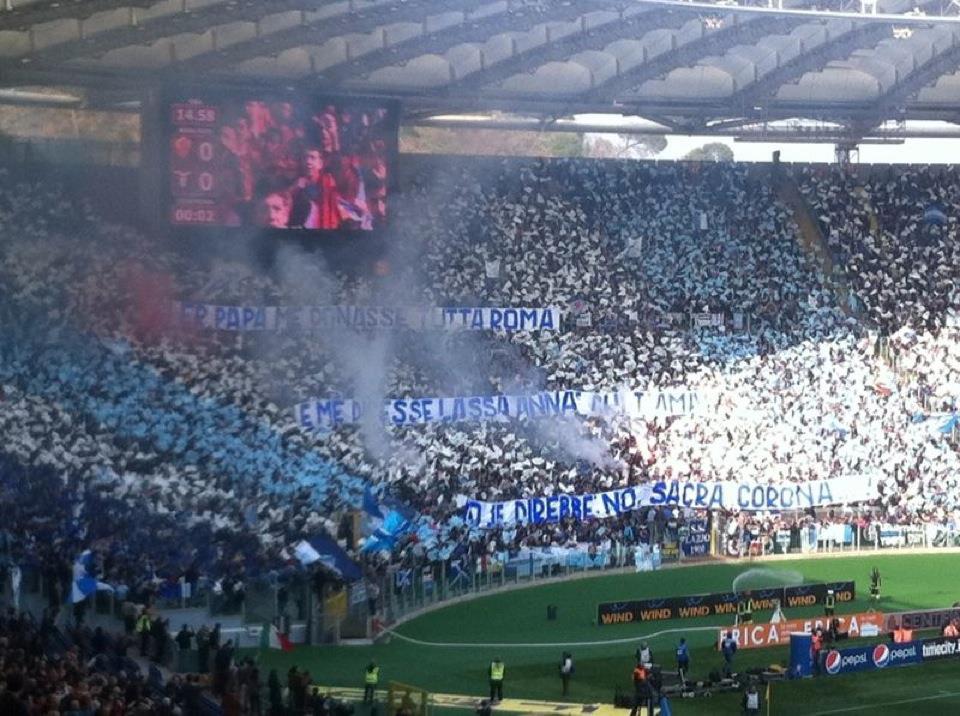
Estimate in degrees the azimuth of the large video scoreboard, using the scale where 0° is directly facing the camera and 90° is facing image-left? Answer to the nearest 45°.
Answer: approximately 0°

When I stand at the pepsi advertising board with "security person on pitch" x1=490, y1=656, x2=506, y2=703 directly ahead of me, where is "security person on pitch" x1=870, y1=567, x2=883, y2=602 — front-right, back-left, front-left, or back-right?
back-right

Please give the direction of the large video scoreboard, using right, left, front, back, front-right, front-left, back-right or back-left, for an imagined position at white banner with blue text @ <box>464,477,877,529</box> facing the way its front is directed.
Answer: right

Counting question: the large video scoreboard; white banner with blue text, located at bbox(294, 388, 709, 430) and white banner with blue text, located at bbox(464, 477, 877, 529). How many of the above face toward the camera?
3

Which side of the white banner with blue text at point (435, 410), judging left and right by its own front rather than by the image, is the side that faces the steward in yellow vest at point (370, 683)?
front

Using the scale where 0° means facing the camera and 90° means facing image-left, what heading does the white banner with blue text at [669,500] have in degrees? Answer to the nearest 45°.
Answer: approximately 0°

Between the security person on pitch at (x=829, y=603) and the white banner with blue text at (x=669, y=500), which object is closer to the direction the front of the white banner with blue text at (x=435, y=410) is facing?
the security person on pitch

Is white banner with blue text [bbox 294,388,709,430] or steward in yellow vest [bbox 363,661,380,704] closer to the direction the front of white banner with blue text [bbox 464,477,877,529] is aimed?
the steward in yellow vest

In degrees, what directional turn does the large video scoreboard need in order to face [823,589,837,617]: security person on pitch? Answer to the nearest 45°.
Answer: approximately 45° to its left

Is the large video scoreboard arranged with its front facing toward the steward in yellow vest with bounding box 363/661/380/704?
yes

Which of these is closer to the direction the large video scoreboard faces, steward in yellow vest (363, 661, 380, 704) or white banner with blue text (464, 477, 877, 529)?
the steward in yellow vest

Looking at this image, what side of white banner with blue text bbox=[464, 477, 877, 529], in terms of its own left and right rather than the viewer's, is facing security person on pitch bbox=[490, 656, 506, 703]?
front
